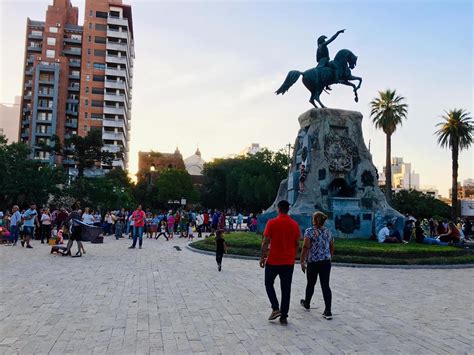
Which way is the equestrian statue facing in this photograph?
to the viewer's right

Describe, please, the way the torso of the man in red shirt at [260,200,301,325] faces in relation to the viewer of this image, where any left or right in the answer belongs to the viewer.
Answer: facing away from the viewer

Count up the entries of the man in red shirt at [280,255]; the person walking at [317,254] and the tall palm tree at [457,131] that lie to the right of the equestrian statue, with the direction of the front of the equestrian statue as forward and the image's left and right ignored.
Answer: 2

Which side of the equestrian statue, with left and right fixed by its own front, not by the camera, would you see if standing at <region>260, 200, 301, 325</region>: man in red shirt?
right

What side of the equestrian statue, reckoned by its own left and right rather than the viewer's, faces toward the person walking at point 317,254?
right

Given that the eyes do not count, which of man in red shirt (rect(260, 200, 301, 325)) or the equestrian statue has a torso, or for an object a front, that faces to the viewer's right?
the equestrian statue

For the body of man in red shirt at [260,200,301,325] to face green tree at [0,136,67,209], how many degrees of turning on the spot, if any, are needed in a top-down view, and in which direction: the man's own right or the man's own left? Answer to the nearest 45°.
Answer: approximately 45° to the man's own left

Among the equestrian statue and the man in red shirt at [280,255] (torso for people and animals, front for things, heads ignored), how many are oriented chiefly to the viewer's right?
1

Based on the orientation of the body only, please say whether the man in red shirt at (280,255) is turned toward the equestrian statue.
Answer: yes

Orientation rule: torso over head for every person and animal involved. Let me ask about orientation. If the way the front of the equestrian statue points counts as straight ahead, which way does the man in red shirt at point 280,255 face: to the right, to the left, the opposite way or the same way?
to the left

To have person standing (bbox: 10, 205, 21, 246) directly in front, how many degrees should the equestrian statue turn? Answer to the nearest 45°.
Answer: approximately 180°
